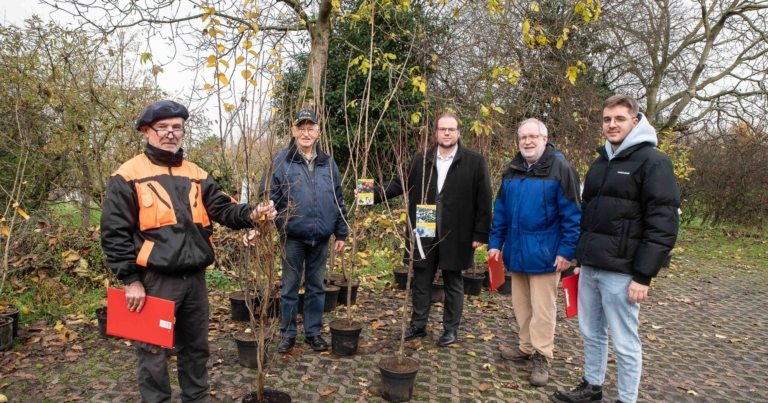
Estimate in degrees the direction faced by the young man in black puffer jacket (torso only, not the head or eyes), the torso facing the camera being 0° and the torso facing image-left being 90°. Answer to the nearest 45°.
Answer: approximately 45°

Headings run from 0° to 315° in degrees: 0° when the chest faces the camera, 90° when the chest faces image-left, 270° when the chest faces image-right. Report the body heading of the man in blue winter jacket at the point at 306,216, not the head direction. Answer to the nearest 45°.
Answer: approximately 0°

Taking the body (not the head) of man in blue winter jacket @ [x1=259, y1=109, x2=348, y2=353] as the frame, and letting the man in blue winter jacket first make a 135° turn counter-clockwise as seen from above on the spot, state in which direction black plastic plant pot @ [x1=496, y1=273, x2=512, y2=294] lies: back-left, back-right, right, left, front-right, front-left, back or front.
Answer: front

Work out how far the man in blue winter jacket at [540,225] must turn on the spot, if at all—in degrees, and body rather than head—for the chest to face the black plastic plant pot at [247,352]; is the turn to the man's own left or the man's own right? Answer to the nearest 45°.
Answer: approximately 45° to the man's own right

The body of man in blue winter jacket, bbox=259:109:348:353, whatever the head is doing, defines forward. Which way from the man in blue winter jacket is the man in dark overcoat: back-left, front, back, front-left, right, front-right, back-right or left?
left

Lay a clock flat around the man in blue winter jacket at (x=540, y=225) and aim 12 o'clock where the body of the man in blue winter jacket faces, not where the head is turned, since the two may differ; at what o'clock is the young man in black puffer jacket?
The young man in black puffer jacket is roughly at 9 o'clock from the man in blue winter jacket.

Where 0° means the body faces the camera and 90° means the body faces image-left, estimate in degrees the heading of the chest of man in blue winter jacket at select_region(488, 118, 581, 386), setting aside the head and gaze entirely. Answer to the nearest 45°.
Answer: approximately 45°

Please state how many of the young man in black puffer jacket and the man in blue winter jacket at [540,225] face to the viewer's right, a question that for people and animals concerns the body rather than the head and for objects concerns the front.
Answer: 0
